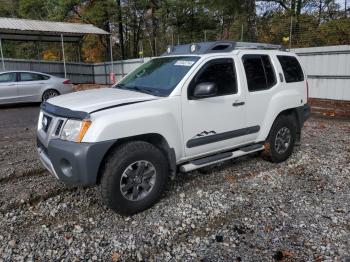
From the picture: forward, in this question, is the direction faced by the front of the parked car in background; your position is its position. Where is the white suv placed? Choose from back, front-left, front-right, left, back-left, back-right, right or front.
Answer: left

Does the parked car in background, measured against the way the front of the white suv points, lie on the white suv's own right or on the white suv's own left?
on the white suv's own right

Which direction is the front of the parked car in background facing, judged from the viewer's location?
facing to the left of the viewer

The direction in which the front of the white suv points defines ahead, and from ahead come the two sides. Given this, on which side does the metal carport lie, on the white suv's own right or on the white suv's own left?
on the white suv's own right

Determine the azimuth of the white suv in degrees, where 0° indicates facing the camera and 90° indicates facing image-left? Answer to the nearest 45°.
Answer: approximately 45°

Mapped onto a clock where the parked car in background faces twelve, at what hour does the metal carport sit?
The metal carport is roughly at 3 o'clock from the parked car in background.
